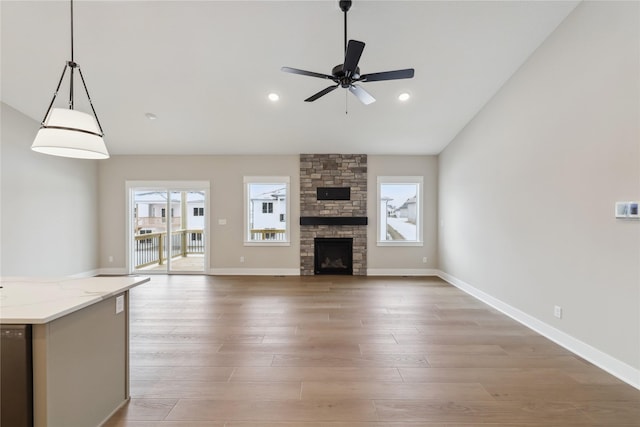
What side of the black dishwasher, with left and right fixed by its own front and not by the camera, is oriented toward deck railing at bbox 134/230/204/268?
back

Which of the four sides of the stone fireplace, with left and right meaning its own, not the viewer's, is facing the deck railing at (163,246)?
right

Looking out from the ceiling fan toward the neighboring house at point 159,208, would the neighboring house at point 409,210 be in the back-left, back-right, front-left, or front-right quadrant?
front-right

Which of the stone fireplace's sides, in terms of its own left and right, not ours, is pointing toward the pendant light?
front

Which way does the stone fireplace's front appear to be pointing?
toward the camera

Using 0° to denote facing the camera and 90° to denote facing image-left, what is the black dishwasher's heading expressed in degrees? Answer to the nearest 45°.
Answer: approximately 0°

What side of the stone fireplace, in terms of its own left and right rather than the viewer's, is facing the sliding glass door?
right

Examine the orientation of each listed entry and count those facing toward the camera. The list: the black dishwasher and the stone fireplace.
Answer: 2

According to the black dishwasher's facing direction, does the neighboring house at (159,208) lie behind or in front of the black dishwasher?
behind

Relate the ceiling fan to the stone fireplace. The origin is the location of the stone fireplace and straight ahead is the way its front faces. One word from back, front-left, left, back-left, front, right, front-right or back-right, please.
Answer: front

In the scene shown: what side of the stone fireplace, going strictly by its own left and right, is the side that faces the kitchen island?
front
